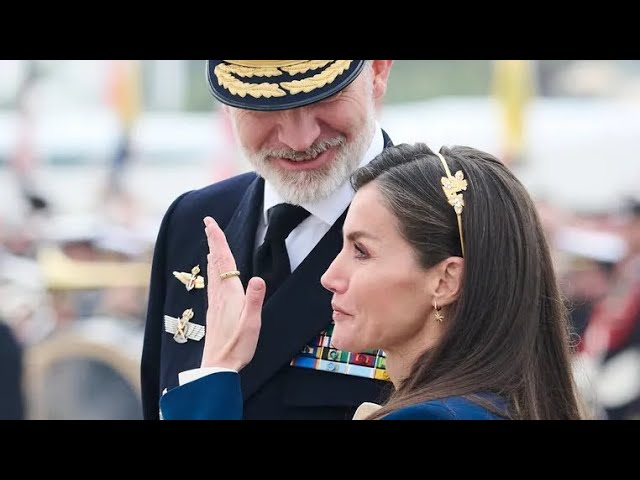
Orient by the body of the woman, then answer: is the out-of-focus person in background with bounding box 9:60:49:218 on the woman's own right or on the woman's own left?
on the woman's own right

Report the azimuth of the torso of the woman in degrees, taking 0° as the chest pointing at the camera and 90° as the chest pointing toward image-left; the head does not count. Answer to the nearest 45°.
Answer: approximately 90°

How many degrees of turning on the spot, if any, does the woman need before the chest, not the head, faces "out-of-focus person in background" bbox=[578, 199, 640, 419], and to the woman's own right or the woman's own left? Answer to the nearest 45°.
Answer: approximately 90° to the woman's own right

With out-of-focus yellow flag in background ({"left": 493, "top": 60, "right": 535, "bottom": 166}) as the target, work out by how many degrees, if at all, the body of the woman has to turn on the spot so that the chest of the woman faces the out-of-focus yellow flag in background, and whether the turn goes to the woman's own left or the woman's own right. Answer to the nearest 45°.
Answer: approximately 90° to the woman's own right

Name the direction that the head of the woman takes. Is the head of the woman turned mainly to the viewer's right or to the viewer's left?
to the viewer's left

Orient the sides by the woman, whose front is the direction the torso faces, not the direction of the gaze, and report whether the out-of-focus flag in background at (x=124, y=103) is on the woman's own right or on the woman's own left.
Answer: on the woman's own right

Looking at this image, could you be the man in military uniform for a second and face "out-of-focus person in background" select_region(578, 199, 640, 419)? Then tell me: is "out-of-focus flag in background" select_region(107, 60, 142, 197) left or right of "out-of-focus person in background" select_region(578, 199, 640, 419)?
left
